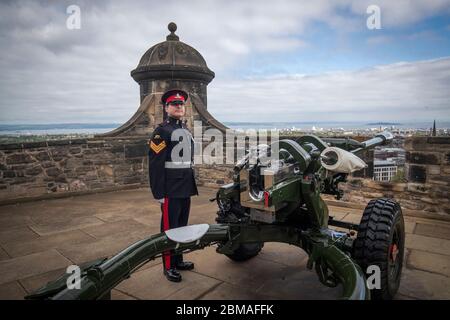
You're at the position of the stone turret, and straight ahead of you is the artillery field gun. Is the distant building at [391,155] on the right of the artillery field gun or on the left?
left

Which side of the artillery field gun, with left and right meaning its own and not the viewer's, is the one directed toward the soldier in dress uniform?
left

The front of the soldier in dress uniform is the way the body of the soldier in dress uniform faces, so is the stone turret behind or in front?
behind

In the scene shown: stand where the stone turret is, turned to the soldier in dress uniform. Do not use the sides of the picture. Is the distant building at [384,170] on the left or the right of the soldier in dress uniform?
left

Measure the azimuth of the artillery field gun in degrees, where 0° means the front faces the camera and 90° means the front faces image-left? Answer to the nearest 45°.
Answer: approximately 225°

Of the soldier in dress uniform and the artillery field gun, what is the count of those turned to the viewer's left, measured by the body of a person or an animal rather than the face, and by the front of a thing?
0

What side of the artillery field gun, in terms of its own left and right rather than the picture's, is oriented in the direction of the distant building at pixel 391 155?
front

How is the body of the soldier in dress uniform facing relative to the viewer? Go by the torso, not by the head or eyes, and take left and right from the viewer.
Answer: facing the viewer and to the right of the viewer

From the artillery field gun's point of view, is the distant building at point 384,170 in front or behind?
in front

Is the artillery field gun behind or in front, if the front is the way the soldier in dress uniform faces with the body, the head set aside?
in front
